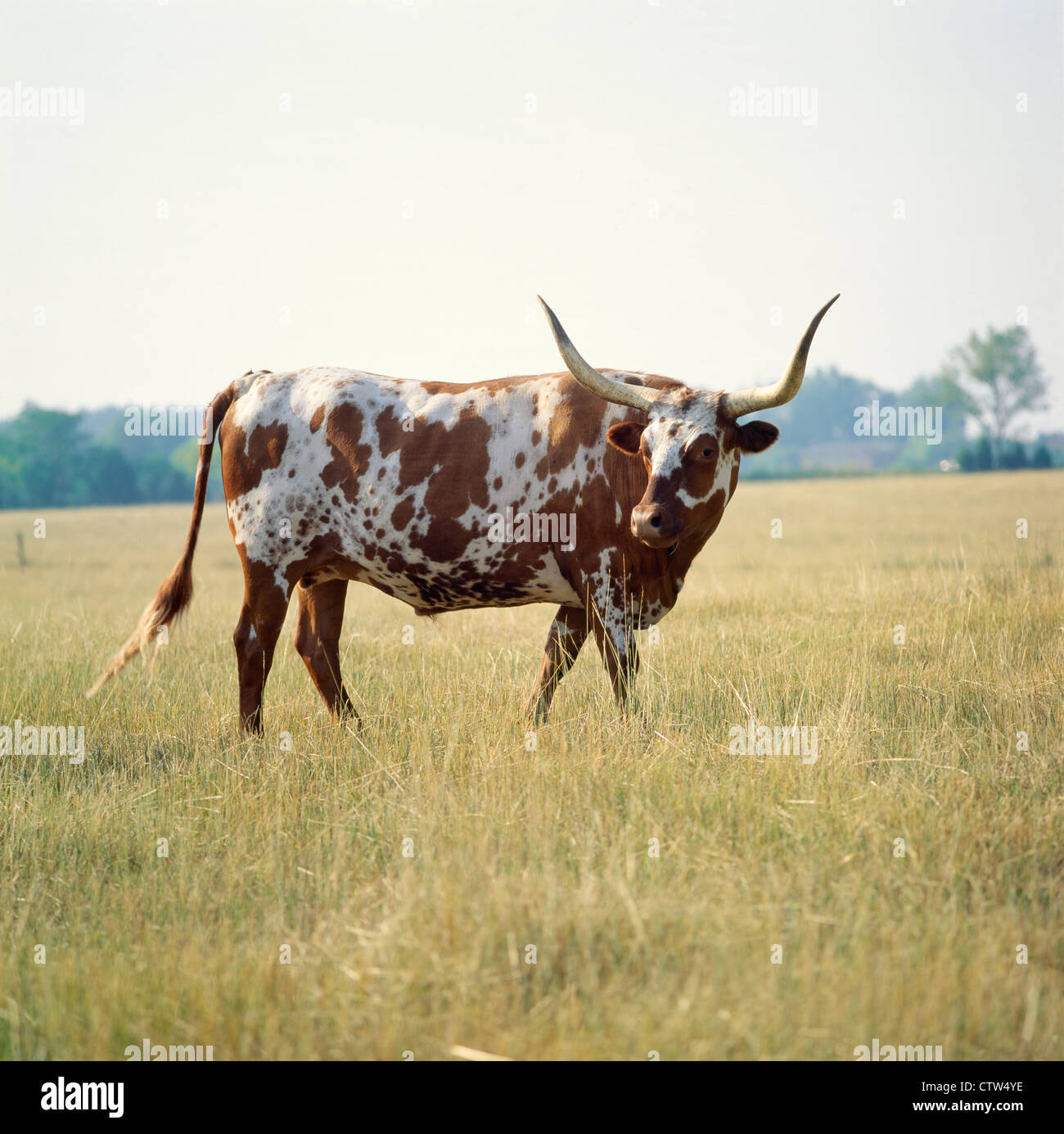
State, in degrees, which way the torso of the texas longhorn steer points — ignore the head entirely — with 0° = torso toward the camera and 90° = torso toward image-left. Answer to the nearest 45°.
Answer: approximately 270°

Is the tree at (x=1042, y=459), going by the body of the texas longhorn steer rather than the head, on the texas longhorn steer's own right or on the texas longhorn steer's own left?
on the texas longhorn steer's own left
